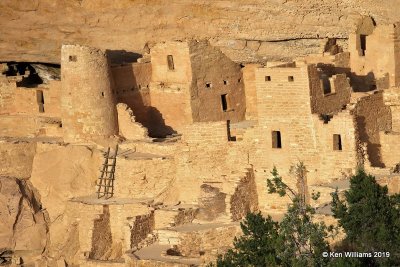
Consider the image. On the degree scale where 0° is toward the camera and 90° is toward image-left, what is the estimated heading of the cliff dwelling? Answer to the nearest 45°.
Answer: approximately 0°

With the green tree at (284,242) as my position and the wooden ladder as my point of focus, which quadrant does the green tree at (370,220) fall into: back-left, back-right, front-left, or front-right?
back-right
